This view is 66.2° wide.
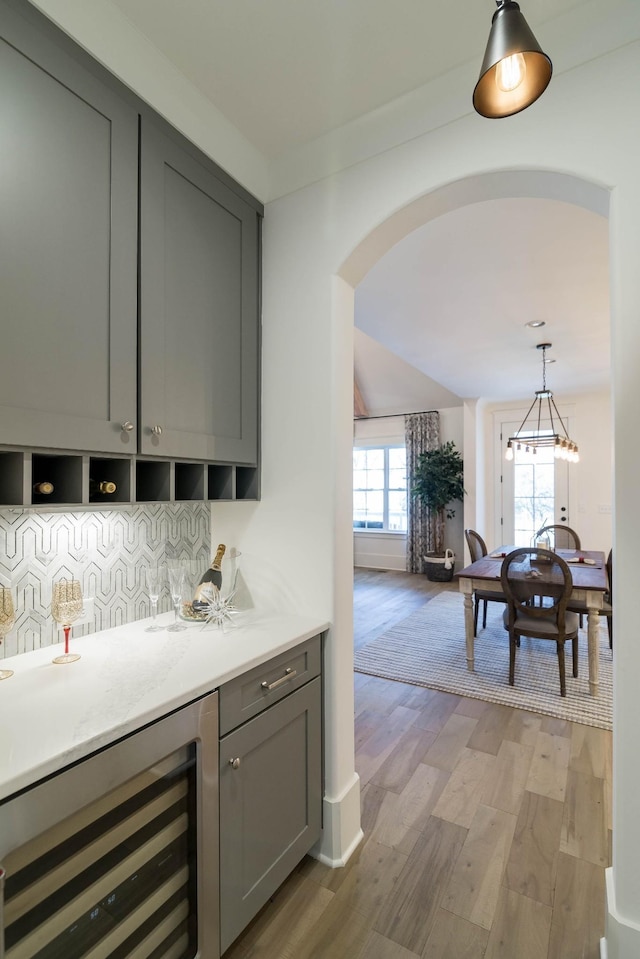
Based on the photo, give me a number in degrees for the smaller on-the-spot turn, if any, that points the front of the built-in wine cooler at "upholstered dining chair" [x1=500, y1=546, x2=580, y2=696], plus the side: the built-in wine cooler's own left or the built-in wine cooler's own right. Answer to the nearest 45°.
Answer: approximately 90° to the built-in wine cooler's own left

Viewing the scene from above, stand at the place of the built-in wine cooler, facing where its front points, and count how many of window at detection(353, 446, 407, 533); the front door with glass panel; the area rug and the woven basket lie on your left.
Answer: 4

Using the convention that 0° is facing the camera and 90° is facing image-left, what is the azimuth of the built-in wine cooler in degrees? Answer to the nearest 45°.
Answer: approximately 315°

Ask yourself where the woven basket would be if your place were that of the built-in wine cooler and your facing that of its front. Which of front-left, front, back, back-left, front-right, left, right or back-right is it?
left

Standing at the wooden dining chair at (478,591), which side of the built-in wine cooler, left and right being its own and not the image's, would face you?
left

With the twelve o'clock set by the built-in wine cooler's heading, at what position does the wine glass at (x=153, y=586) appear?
The wine glass is roughly at 8 o'clock from the built-in wine cooler.

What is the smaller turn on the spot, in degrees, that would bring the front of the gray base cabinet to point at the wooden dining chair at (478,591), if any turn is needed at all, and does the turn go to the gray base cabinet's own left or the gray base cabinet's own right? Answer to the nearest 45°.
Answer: approximately 90° to the gray base cabinet's own left

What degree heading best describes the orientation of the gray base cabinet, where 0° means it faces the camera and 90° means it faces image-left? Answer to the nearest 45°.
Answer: approximately 315°

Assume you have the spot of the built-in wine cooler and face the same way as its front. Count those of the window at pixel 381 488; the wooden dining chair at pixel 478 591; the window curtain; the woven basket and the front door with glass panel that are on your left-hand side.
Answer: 5
